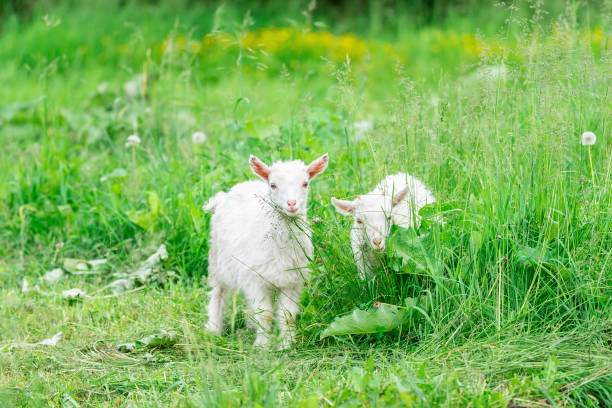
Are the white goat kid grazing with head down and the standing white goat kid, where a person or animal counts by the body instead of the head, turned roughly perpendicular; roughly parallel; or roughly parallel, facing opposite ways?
roughly perpendicular

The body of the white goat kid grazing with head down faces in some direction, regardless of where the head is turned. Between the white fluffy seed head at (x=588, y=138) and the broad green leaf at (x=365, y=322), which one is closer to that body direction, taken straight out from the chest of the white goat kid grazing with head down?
the broad green leaf

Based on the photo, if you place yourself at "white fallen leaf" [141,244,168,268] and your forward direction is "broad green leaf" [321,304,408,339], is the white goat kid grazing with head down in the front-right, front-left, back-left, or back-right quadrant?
front-left

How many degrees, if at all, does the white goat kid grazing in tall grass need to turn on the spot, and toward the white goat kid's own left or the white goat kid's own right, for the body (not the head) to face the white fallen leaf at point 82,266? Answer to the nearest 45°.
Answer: approximately 90° to the white goat kid's own right

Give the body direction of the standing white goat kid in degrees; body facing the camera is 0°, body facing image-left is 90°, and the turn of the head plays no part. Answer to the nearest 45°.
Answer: approximately 315°

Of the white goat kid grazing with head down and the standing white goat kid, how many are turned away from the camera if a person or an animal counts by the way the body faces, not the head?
0

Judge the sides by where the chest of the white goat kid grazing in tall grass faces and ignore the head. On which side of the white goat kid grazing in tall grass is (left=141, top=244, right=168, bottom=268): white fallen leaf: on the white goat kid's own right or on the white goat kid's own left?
on the white goat kid's own right

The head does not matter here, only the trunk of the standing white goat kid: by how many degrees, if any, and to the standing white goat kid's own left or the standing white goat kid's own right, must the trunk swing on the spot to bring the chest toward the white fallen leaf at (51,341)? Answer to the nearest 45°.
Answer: approximately 135° to the standing white goat kid's own right

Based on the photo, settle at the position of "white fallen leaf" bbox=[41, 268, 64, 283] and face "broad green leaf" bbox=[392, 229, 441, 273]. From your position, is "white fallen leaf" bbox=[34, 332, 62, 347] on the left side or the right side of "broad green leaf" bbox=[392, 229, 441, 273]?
right

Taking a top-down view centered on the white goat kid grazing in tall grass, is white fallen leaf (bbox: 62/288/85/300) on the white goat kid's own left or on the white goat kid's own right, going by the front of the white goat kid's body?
on the white goat kid's own right

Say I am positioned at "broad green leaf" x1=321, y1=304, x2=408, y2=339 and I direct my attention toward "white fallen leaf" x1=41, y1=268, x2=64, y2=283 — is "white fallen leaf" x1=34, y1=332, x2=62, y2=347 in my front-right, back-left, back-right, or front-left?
front-left
